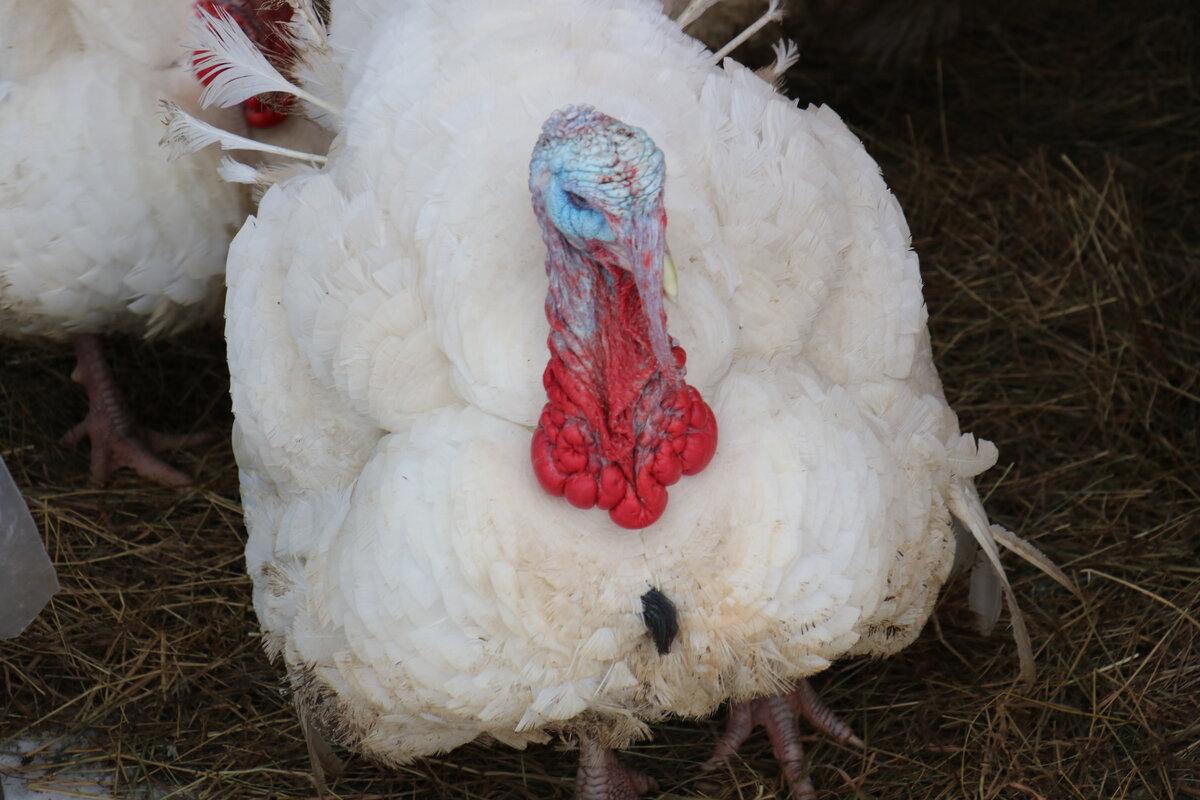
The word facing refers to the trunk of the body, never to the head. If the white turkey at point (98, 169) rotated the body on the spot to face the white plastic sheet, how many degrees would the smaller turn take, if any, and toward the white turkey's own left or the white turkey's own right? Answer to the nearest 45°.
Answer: approximately 45° to the white turkey's own right

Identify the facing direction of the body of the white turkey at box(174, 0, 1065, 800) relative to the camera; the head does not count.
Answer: toward the camera

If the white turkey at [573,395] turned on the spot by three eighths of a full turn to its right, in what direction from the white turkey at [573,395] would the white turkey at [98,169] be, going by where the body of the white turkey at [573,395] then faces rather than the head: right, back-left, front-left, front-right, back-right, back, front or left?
front

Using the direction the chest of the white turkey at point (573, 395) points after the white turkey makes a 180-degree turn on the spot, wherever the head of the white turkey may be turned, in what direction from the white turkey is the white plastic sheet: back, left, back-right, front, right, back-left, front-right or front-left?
left

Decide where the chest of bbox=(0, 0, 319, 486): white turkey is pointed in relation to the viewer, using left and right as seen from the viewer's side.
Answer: facing the viewer and to the right of the viewer
